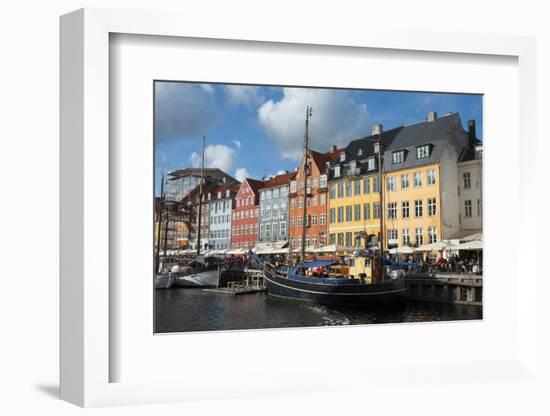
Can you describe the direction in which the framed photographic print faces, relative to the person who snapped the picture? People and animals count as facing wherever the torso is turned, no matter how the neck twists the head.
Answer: facing the viewer and to the right of the viewer
